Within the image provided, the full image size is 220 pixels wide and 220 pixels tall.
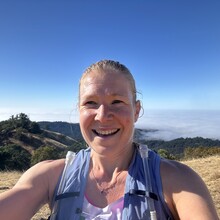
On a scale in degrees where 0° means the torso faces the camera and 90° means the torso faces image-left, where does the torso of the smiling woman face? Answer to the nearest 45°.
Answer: approximately 0°
